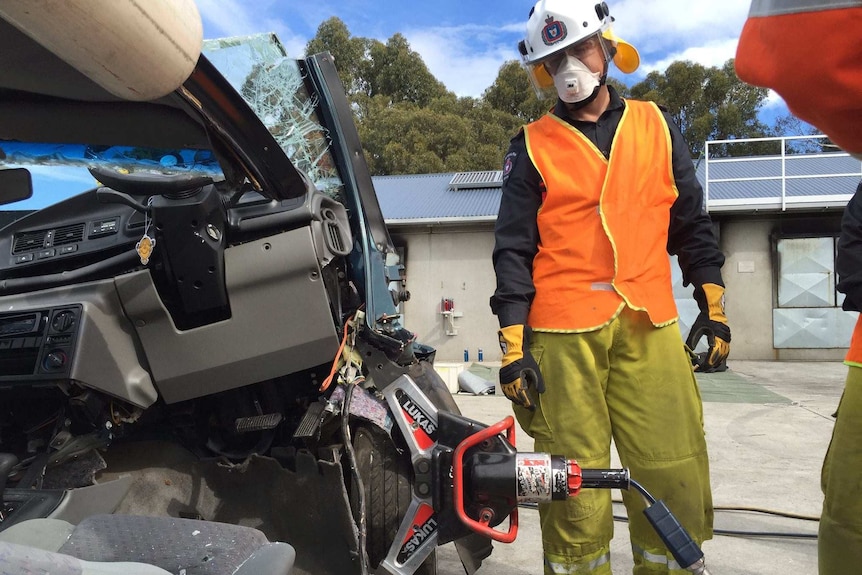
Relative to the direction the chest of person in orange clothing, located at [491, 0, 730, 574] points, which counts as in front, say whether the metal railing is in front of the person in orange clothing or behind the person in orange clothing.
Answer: behind

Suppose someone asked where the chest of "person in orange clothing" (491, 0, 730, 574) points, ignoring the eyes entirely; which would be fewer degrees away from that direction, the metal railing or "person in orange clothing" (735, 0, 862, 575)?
the person in orange clothing

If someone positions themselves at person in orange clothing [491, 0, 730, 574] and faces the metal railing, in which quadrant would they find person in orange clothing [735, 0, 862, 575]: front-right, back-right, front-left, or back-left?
back-right

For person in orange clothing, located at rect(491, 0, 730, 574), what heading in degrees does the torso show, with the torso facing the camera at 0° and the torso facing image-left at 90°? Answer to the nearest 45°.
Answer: approximately 0°
